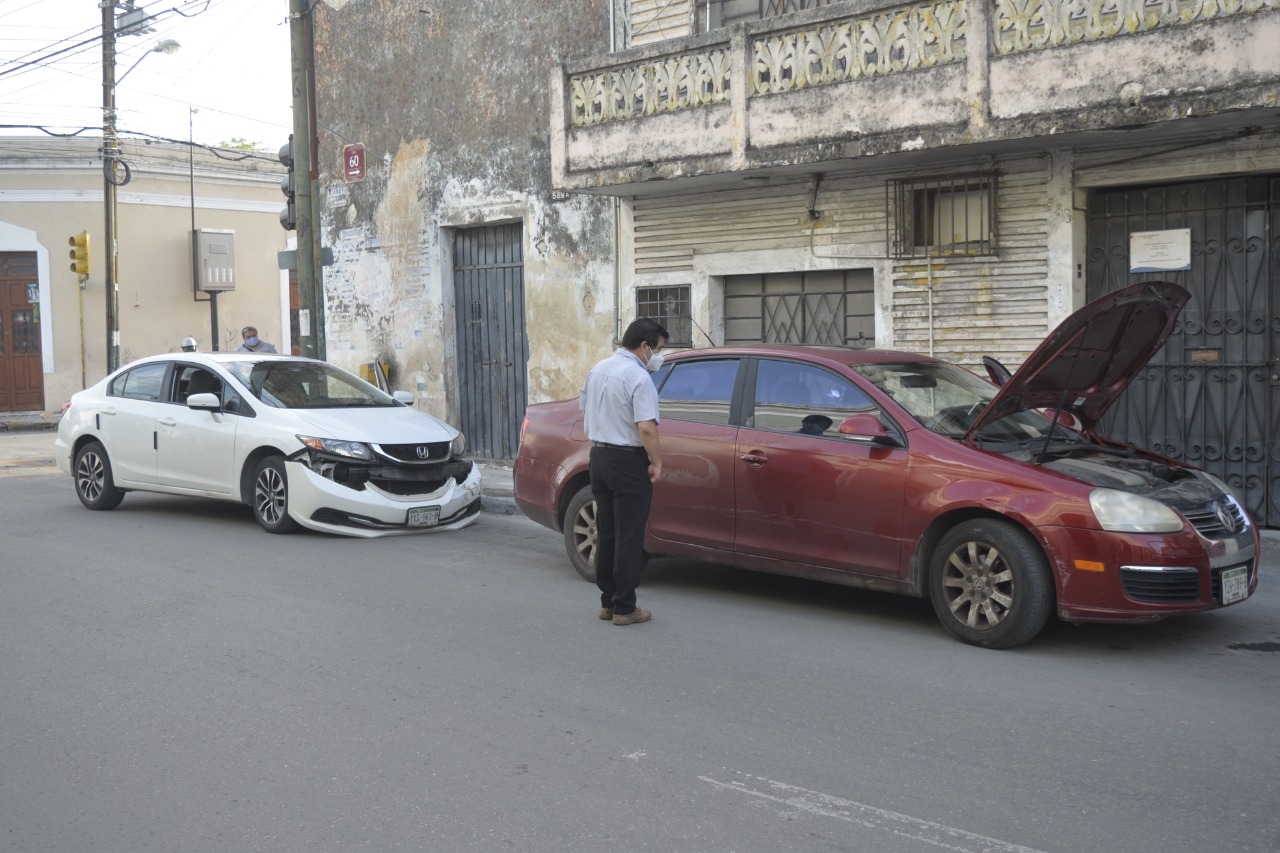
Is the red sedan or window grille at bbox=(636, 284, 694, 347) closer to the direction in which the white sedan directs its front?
the red sedan

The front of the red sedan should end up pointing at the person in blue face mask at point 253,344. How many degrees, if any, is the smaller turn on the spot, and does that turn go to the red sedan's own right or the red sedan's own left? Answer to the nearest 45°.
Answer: approximately 180°

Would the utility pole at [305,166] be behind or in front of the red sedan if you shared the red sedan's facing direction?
behind

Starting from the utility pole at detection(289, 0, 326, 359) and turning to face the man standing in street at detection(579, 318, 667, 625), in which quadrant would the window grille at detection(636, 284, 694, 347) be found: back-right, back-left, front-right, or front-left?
front-left

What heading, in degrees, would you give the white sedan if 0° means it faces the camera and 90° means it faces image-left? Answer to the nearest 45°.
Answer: approximately 315°

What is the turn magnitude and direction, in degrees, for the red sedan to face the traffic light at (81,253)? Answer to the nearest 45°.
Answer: approximately 180°

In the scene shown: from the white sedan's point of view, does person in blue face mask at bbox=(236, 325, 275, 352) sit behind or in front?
behind

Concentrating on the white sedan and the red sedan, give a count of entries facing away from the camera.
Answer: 0

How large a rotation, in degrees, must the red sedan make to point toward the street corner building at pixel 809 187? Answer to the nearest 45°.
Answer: approximately 135° to its left

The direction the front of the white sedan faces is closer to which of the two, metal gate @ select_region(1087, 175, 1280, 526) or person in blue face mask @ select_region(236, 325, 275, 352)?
the metal gate

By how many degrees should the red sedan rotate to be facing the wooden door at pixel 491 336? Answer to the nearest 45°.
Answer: approximately 180°

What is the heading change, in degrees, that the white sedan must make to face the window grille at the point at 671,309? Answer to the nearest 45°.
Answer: approximately 90° to its left

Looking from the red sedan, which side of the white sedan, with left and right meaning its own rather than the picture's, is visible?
front

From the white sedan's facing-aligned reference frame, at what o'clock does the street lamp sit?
The street lamp is roughly at 7 o'clock from the white sedan.

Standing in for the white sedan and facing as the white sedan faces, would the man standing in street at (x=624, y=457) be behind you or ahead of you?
ahead

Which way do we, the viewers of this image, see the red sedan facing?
facing the viewer and to the right of the viewer
